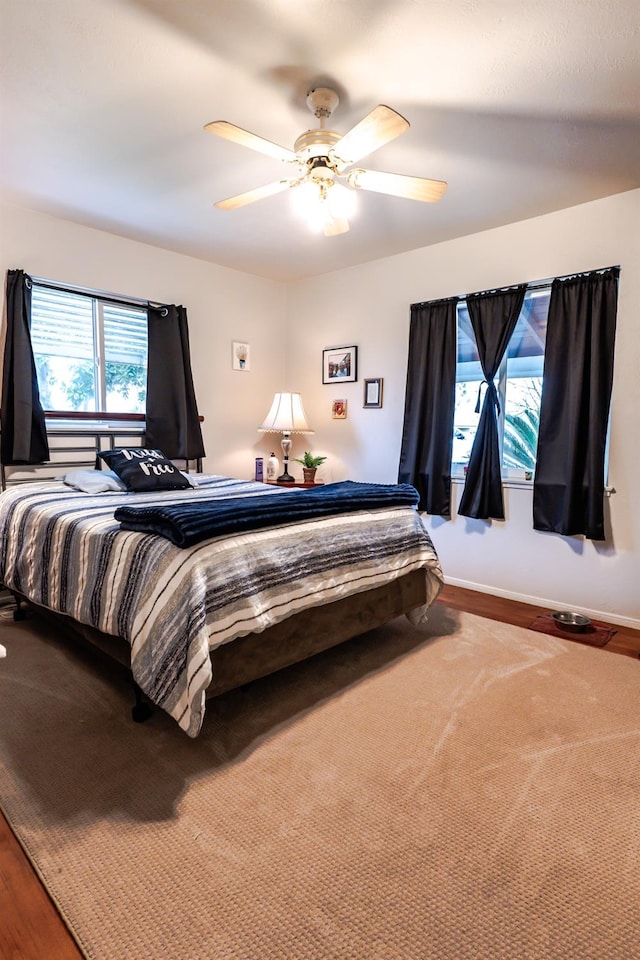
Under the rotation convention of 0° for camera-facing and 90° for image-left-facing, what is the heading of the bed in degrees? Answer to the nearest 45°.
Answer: approximately 315°

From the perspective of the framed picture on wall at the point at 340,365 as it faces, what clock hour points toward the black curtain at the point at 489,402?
The black curtain is roughly at 9 o'clock from the framed picture on wall.

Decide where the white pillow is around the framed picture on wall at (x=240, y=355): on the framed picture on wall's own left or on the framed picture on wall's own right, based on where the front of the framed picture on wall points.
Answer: on the framed picture on wall's own right

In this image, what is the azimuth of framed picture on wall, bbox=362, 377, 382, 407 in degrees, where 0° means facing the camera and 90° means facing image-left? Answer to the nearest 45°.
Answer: approximately 45°

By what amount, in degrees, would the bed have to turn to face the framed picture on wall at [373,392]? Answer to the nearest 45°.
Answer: approximately 90° to its left

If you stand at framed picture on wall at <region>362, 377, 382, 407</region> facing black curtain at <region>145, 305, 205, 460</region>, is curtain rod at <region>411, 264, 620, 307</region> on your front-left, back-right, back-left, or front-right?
back-left

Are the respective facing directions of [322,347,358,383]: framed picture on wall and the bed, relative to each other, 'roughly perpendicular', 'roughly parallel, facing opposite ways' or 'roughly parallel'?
roughly perpendicular

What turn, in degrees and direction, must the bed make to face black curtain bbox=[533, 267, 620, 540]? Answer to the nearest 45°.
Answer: approximately 45° to its left

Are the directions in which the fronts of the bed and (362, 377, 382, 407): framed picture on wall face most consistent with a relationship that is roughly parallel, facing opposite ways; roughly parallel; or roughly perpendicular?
roughly perpendicular

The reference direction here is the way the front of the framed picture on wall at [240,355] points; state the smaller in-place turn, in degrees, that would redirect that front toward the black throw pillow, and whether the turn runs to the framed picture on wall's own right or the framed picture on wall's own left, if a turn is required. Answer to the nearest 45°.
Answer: approximately 90° to the framed picture on wall's own right

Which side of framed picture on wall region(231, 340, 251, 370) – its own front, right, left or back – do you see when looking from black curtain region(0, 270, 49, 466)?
right

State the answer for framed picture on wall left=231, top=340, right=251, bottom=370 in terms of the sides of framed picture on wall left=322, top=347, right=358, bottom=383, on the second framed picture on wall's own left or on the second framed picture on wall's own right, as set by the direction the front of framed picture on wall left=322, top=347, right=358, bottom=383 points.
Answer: on the second framed picture on wall's own right

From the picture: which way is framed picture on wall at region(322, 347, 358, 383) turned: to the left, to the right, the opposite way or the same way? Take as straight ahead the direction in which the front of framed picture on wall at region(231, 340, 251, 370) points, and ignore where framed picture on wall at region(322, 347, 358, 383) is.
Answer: to the right

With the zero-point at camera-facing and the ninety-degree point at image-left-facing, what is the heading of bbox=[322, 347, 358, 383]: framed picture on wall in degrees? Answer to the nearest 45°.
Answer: approximately 45°
